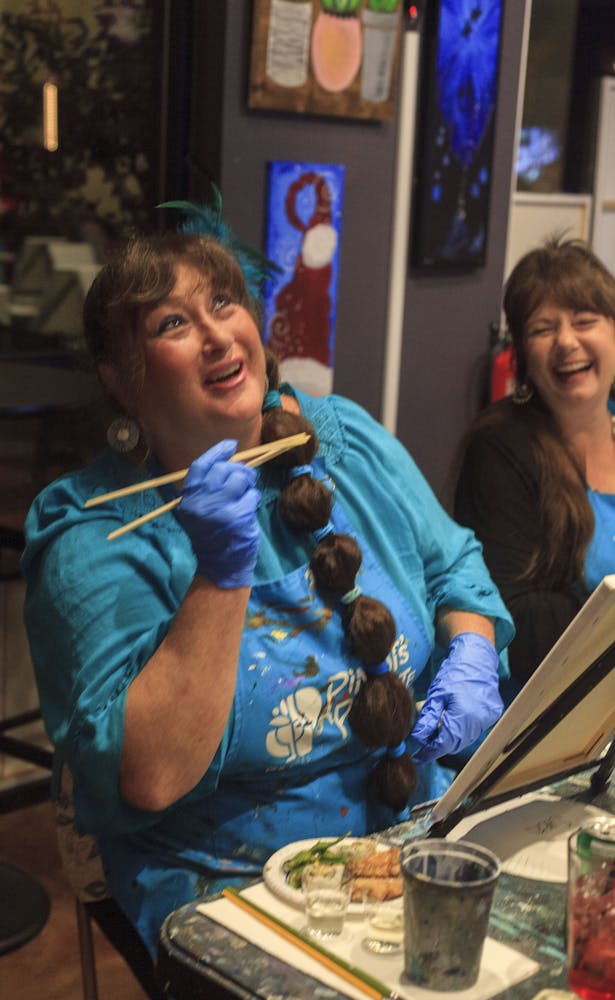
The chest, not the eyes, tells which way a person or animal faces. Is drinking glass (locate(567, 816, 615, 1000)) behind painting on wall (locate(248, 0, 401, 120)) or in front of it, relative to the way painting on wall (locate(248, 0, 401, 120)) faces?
in front

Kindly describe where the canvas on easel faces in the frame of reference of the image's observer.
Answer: facing away from the viewer and to the left of the viewer

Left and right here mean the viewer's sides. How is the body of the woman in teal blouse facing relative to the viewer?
facing the viewer and to the right of the viewer

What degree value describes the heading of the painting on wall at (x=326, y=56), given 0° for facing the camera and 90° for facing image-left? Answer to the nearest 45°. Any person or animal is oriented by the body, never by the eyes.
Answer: approximately 0°

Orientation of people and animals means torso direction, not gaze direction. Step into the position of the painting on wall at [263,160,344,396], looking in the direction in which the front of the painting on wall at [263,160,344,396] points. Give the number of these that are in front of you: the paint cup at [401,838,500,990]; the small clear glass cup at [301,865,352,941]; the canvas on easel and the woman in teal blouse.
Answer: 4

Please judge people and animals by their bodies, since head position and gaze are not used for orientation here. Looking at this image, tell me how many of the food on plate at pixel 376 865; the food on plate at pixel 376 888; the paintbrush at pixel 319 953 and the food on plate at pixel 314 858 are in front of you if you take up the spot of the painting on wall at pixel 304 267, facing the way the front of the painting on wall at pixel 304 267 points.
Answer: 4

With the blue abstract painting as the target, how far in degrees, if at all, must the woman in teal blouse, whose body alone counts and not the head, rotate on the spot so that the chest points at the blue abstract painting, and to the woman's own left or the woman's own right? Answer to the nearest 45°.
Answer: approximately 135° to the woman's own left

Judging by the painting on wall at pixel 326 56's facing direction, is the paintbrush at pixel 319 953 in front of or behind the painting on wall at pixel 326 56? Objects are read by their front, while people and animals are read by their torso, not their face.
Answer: in front

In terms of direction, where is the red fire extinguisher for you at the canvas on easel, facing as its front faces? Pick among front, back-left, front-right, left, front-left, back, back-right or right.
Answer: front-right

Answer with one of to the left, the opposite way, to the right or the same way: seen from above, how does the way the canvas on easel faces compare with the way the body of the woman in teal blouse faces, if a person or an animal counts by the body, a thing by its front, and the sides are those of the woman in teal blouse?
the opposite way

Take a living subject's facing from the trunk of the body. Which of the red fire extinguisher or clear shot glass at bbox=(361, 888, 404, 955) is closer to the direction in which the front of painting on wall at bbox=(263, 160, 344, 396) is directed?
the clear shot glass

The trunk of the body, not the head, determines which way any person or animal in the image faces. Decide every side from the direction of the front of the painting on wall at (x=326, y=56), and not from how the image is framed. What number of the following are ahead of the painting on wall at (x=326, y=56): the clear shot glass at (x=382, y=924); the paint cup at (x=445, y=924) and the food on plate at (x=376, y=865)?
3

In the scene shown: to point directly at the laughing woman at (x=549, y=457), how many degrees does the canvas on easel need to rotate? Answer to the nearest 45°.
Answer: approximately 45° to its right

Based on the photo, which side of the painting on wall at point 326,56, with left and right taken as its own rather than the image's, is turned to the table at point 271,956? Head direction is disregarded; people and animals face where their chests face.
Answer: front

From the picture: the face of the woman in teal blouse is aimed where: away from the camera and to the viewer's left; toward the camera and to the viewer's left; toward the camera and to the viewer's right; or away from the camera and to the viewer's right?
toward the camera and to the viewer's right
